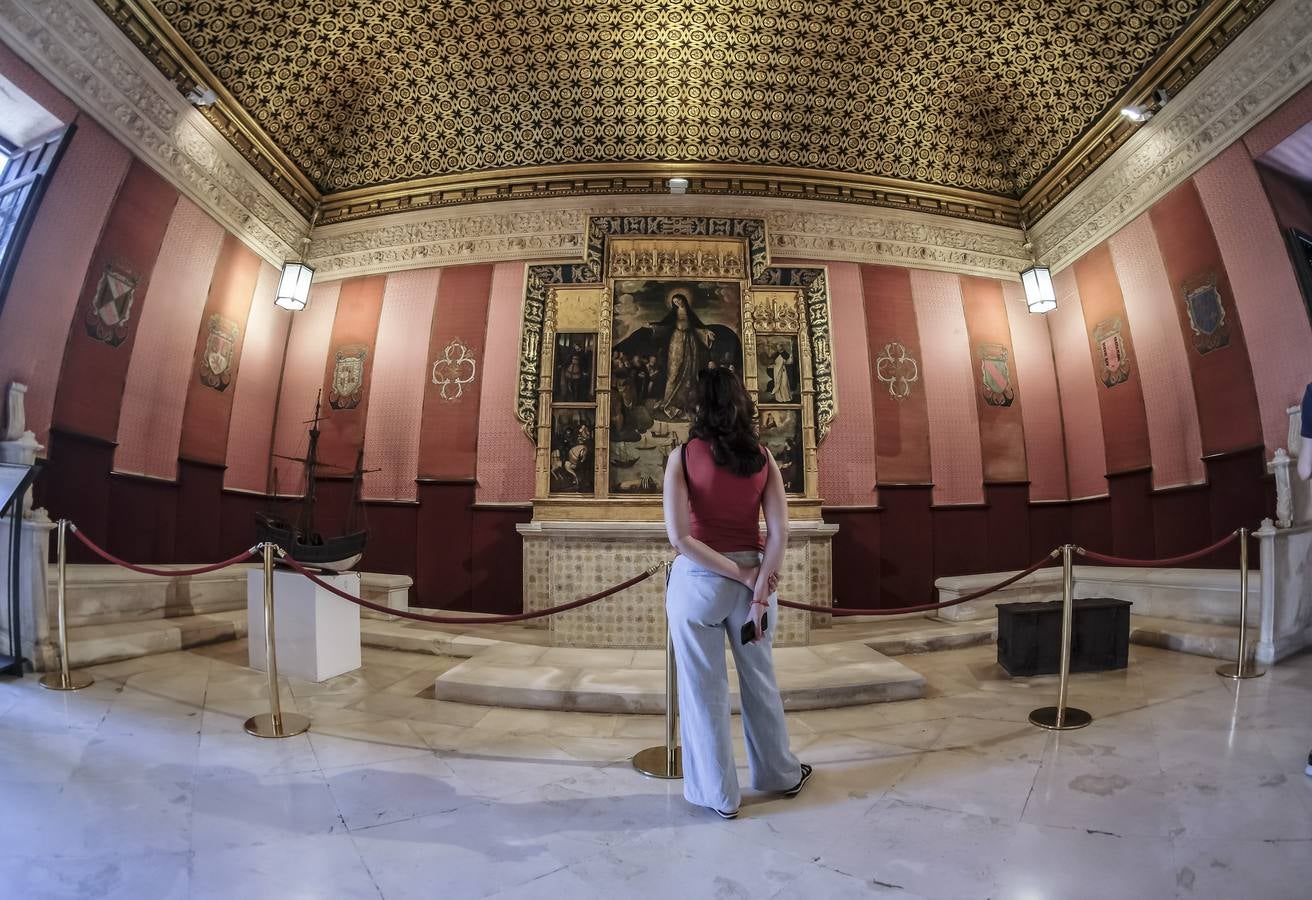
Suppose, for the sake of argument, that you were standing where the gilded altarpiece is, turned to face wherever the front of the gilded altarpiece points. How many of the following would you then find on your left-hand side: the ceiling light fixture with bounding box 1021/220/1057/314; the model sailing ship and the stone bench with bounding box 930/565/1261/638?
2

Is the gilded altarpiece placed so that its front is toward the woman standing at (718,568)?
yes

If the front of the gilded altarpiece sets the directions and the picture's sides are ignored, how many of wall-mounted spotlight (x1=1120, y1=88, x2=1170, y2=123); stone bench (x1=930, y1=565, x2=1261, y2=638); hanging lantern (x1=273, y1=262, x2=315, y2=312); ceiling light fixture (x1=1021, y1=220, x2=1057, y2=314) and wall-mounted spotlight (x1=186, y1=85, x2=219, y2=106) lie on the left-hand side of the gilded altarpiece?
3

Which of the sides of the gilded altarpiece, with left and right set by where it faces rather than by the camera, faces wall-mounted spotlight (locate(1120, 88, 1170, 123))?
left

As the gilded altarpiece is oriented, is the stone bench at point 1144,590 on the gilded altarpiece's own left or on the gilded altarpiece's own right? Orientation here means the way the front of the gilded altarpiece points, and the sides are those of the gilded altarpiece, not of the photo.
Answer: on the gilded altarpiece's own left

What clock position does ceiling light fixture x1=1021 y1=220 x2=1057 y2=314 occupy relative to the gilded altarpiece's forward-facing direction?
The ceiling light fixture is roughly at 9 o'clock from the gilded altarpiece.

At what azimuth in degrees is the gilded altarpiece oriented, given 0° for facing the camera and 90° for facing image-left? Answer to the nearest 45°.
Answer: approximately 0°

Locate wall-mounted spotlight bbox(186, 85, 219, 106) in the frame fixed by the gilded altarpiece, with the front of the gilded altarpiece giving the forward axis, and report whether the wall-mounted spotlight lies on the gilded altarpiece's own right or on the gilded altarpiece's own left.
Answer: on the gilded altarpiece's own right

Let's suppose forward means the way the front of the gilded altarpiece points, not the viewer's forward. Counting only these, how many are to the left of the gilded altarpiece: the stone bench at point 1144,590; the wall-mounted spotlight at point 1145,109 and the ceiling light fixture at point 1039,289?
3
